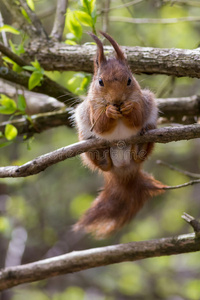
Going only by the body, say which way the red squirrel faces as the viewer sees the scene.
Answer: toward the camera

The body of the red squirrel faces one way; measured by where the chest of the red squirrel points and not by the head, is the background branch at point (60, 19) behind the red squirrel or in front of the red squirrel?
behind

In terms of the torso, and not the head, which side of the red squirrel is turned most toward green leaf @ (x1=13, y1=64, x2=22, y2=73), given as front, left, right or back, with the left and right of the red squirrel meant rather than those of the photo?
right

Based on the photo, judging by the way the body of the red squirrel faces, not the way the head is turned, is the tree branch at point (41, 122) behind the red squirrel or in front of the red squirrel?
behind
